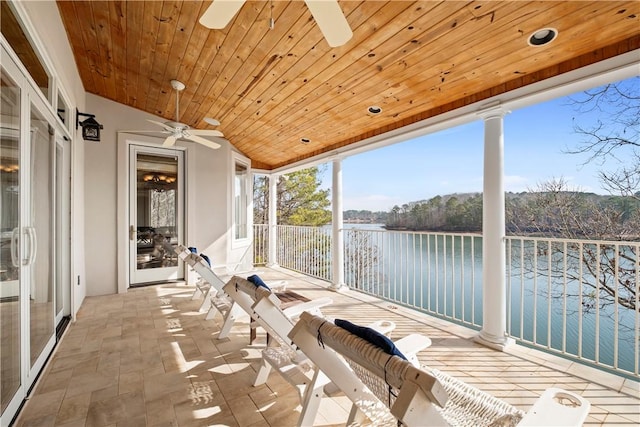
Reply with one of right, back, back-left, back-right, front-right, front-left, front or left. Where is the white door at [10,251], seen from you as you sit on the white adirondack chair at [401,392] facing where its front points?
back-left

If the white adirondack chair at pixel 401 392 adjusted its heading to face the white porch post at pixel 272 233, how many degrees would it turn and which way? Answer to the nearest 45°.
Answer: approximately 90° to its left

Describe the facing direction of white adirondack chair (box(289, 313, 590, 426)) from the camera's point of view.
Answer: facing away from the viewer and to the right of the viewer

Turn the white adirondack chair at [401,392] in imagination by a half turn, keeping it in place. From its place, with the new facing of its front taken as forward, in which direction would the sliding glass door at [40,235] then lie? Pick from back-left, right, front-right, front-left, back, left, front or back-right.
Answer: front-right

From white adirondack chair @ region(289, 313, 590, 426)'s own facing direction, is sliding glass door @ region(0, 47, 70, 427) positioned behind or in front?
behind

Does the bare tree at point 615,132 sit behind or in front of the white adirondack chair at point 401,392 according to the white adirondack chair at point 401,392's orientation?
in front

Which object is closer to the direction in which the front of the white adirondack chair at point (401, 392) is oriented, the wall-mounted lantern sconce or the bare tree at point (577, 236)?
the bare tree

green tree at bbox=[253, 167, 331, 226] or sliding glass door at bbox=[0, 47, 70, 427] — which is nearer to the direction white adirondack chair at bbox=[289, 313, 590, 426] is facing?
the green tree

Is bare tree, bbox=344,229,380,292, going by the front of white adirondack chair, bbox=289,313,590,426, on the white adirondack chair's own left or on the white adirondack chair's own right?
on the white adirondack chair's own left

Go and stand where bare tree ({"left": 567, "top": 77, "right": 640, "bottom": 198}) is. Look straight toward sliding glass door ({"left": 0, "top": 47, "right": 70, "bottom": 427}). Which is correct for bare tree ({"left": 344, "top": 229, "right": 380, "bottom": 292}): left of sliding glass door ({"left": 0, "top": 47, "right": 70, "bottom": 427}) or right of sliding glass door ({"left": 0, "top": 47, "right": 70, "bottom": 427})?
right

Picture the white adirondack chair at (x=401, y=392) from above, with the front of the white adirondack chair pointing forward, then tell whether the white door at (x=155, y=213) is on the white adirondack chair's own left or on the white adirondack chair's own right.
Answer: on the white adirondack chair's own left

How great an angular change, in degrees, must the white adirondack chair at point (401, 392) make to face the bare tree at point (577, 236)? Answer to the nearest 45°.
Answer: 0° — it already faces it

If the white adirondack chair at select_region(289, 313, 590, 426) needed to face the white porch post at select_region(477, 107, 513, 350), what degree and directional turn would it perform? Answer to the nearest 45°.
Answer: approximately 45° to its left

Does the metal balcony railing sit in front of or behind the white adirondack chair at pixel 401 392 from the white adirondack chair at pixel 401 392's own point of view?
in front
